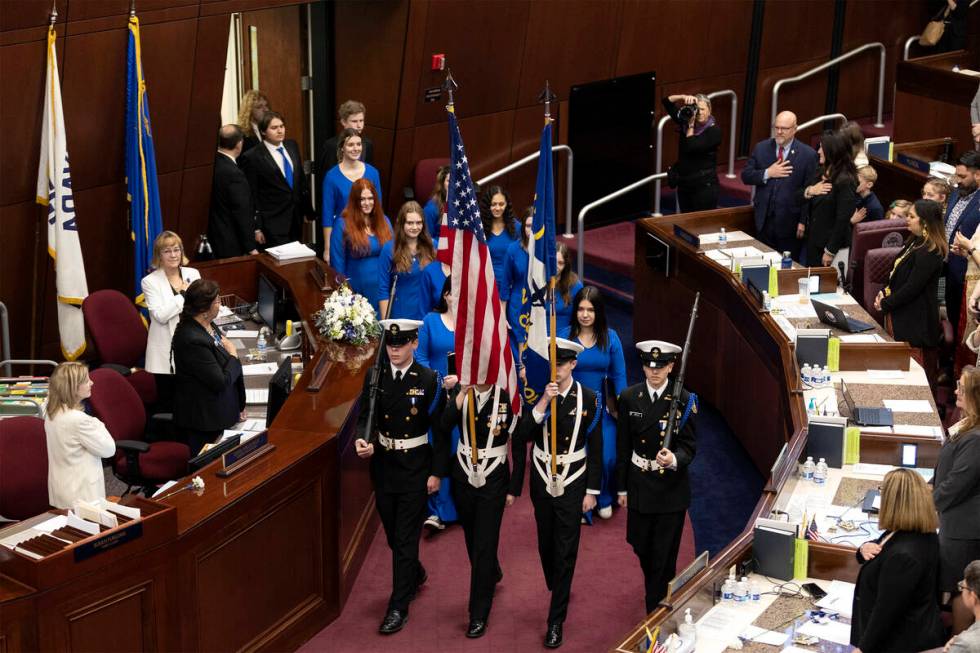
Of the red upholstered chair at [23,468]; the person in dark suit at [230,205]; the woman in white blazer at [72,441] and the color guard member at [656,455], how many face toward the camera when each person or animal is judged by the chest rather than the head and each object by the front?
1

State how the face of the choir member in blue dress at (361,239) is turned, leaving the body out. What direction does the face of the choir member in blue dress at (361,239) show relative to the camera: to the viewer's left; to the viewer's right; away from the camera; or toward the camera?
toward the camera

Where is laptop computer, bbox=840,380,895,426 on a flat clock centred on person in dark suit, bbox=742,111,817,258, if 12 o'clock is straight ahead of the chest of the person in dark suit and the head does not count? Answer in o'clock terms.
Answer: The laptop computer is roughly at 10 o'clock from the person in dark suit.

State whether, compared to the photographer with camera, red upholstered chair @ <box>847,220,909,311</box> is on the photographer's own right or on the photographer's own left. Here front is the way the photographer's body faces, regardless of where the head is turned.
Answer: on the photographer's own left

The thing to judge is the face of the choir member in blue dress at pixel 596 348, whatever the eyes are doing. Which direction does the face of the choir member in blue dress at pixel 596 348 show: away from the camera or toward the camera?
toward the camera

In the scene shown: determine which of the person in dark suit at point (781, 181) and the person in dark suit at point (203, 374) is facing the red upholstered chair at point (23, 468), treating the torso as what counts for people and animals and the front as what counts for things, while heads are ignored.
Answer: the person in dark suit at point (781, 181)

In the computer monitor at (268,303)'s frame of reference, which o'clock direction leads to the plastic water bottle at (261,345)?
The plastic water bottle is roughly at 9 o'clock from the computer monitor.

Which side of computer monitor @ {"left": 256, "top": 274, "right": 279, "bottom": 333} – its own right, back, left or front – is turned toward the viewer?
left

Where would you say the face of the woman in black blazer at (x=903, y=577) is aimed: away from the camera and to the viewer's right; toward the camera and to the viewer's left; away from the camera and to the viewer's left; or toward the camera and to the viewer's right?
away from the camera and to the viewer's left

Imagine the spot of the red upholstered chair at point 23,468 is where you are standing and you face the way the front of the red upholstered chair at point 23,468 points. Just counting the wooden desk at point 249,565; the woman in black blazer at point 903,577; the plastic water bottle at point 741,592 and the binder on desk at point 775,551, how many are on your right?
4

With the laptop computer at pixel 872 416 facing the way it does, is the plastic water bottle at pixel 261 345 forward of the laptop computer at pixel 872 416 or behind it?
behind

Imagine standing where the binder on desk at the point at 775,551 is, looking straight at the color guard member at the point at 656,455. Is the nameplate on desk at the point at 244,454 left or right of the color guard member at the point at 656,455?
left

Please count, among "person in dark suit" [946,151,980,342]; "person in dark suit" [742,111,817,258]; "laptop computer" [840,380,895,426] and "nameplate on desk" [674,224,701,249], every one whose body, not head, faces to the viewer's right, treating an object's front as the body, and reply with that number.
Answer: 1

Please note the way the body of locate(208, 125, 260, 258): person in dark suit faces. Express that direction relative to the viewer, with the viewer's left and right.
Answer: facing away from the viewer and to the right of the viewer

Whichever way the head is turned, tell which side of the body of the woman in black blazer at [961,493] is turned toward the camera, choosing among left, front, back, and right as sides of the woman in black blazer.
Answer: left

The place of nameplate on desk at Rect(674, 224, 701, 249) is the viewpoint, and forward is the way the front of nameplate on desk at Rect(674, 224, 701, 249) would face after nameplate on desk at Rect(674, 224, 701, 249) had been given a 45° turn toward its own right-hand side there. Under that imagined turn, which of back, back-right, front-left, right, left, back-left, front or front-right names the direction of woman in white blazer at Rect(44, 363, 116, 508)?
front-left
